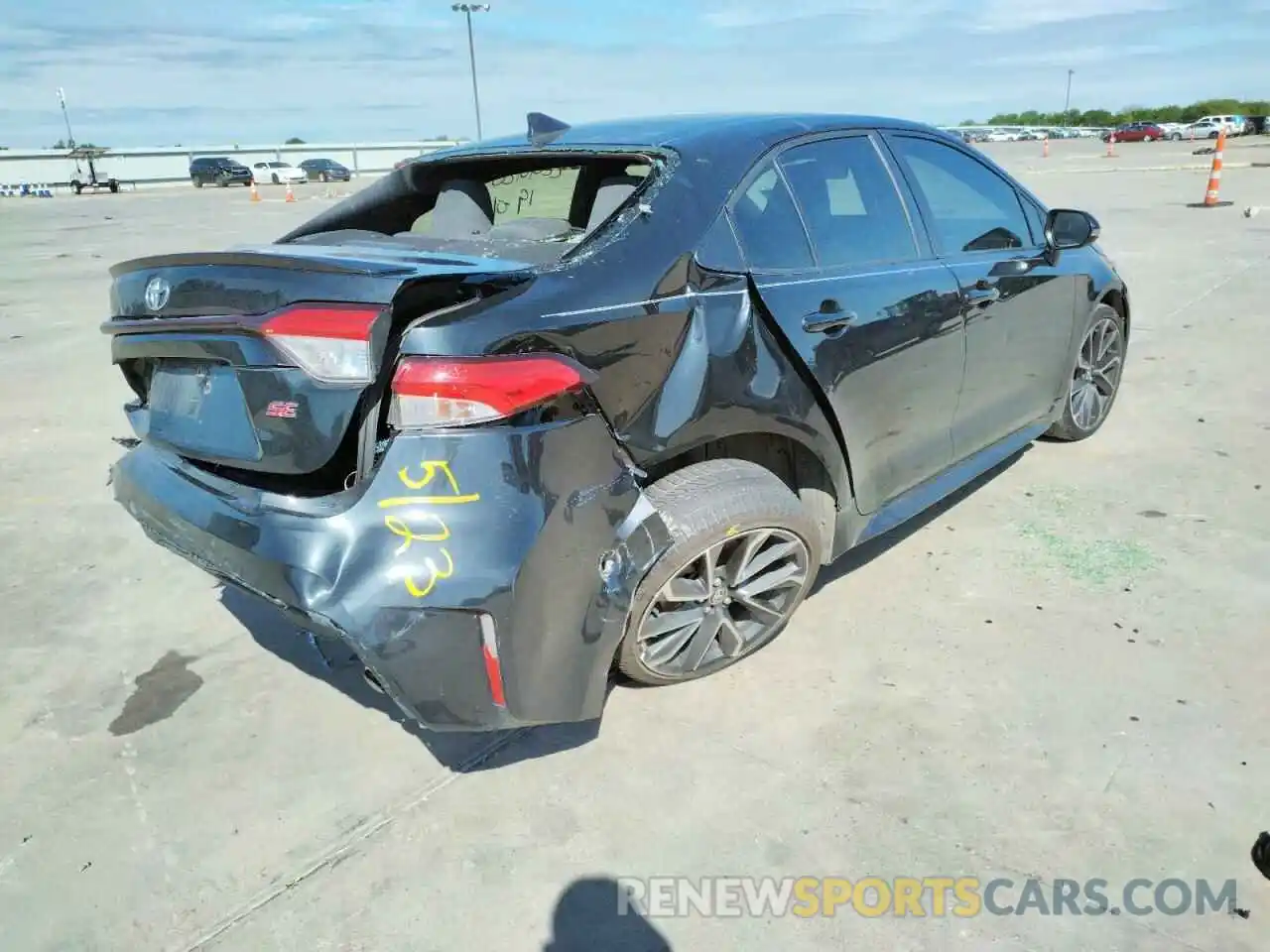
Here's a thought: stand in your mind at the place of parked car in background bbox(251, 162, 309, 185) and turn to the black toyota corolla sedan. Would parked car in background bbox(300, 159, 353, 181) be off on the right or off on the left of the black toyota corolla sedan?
left

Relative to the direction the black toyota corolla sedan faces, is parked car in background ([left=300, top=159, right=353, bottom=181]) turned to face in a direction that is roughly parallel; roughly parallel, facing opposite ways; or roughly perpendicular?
roughly perpendicular

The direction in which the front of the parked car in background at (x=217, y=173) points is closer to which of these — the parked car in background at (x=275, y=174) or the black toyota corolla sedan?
the black toyota corolla sedan

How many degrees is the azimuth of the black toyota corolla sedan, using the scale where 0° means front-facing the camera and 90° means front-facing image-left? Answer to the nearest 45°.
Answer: approximately 225°

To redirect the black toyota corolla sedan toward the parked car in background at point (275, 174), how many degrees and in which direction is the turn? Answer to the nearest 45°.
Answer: approximately 45° to its left

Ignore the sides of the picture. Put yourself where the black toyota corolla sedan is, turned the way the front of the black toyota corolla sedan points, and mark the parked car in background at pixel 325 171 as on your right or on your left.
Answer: on your left
